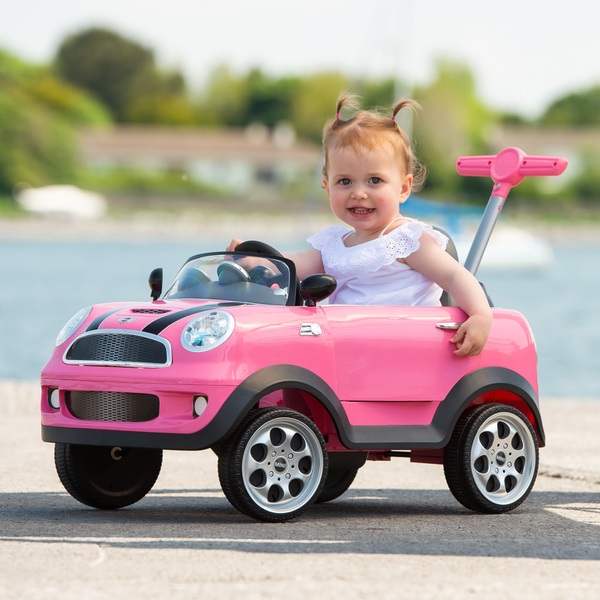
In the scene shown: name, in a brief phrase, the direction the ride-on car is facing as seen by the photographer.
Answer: facing the viewer and to the left of the viewer

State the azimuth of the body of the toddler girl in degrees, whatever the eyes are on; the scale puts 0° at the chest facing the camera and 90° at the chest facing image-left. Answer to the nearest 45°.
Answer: approximately 45°
